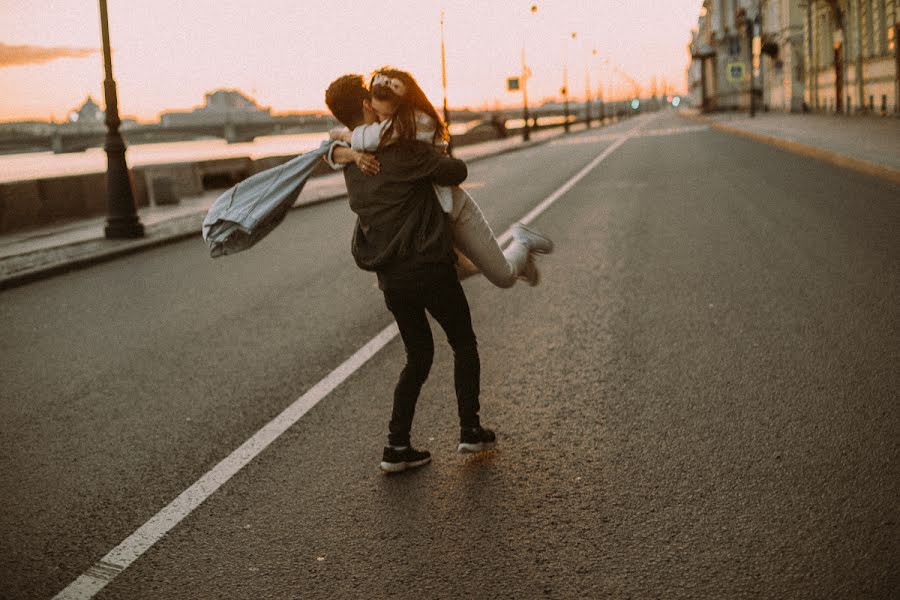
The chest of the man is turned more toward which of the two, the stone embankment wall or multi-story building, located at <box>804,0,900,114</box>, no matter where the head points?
the multi-story building

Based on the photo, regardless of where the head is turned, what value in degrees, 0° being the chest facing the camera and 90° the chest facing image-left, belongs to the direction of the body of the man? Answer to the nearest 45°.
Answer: approximately 225°

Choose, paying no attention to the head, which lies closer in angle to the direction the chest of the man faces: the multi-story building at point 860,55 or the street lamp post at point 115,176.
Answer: the multi-story building

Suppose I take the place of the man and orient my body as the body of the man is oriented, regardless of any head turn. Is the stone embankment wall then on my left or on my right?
on my left

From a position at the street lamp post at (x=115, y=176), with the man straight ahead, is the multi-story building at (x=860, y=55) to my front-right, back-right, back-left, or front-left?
back-left

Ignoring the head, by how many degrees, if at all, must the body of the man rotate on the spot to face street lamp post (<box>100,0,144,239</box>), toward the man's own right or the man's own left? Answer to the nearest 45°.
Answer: approximately 45° to the man's own left
